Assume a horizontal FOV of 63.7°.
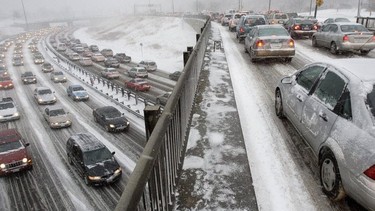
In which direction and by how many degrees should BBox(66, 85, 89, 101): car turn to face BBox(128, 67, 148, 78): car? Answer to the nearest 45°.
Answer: approximately 90° to its left

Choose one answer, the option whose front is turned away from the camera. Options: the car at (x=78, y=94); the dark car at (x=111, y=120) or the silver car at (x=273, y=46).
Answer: the silver car

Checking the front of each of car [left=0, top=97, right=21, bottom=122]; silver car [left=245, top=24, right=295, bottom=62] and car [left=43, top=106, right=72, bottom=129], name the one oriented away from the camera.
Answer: the silver car

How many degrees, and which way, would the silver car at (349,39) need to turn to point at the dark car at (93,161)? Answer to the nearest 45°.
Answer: approximately 90° to its left

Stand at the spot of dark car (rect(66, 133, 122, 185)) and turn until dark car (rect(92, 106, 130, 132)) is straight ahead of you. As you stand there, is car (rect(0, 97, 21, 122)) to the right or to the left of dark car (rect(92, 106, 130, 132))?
left

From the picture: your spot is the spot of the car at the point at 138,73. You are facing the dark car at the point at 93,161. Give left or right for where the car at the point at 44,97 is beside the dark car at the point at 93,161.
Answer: right

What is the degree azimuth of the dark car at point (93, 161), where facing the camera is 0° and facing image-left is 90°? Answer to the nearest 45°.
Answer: approximately 315°
